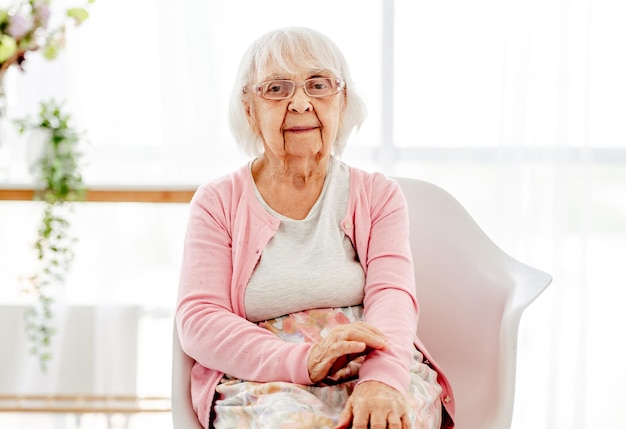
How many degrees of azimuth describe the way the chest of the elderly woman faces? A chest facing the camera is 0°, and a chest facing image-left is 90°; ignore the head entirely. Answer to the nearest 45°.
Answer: approximately 0°

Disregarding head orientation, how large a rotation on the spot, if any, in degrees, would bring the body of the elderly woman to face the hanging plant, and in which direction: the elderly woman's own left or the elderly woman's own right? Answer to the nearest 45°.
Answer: approximately 135° to the elderly woman's own right

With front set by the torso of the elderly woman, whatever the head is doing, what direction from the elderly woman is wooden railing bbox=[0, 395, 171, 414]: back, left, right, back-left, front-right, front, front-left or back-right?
back-right

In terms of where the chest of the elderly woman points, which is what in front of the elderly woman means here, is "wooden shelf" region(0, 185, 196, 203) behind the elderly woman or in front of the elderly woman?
behind

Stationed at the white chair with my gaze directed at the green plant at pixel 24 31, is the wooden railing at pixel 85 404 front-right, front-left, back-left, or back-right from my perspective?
front-right
